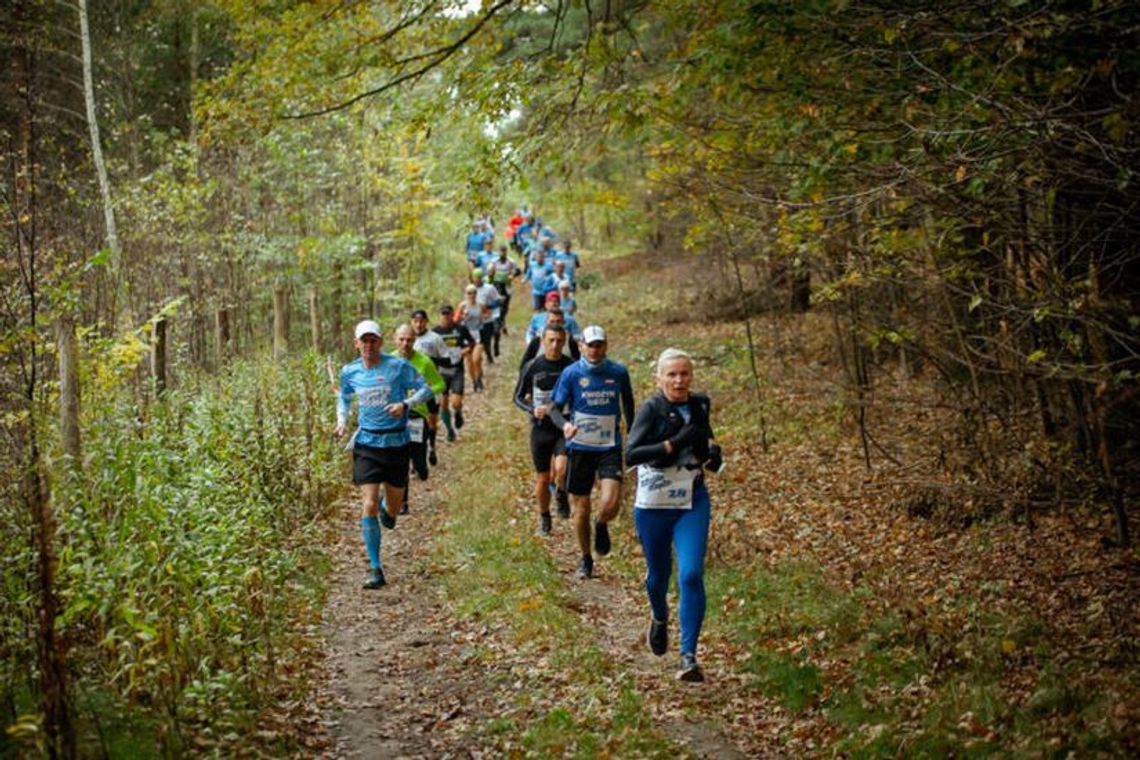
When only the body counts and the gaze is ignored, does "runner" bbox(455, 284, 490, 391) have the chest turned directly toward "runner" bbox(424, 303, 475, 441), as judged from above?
yes

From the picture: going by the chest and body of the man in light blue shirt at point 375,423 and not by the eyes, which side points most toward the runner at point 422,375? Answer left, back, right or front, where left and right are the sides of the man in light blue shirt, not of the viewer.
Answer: back

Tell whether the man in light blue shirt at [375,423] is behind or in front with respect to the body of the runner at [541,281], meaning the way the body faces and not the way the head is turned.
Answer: in front

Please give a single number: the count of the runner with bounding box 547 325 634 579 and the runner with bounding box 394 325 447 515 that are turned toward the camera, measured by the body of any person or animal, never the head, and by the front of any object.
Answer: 2

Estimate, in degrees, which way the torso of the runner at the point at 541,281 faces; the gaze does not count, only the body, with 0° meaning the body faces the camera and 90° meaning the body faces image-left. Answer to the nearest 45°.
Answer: approximately 0°
